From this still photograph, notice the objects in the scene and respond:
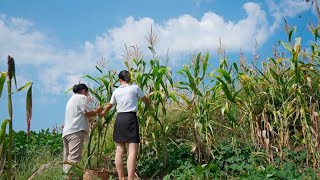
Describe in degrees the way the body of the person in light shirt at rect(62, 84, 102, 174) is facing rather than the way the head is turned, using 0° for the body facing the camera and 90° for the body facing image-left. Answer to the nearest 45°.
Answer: approximately 225°

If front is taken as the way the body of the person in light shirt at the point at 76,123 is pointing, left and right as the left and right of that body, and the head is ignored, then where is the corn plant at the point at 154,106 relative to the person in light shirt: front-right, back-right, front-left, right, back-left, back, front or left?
front-right

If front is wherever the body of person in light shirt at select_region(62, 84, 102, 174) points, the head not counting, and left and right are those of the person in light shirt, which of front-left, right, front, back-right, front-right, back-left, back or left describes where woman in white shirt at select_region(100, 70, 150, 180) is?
right

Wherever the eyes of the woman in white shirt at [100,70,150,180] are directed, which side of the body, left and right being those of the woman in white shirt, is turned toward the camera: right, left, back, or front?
back

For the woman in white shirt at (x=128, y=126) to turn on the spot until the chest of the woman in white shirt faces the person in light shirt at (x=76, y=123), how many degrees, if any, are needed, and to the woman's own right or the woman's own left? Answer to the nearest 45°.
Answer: approximately 45° to the woman's own left

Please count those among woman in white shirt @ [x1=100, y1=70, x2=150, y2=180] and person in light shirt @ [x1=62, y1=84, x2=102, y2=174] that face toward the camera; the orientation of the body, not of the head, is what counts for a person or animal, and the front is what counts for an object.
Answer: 0
